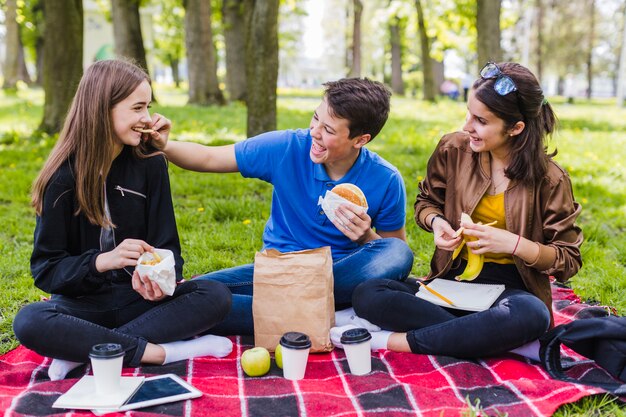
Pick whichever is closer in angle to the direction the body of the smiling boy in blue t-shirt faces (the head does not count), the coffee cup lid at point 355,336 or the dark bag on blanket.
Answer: the coffee cup lid

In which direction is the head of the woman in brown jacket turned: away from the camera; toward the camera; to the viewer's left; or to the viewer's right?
to the viewer's left

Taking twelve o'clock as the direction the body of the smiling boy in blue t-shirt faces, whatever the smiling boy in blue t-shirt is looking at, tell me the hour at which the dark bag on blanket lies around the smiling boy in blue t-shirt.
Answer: The dark bag on blanket is roughly at 10 o'clock from the smiling boy in blue t-shirt.

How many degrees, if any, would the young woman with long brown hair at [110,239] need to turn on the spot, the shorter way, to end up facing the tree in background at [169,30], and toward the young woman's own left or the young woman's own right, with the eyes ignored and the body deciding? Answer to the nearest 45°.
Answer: approximately 135° to the young woman's own left

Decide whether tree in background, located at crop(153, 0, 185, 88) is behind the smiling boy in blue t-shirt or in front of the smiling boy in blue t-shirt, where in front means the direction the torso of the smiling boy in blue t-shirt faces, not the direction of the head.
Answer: behind

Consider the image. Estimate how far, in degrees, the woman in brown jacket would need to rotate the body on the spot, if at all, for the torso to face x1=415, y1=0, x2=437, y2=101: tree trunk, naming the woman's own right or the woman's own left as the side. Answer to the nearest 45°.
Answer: approximately 135° to the woman's own right

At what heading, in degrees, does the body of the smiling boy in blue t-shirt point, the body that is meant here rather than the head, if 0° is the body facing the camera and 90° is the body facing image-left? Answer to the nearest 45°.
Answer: approximately 0°

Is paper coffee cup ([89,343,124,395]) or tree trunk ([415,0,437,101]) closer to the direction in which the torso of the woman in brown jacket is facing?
the paper coffee cup

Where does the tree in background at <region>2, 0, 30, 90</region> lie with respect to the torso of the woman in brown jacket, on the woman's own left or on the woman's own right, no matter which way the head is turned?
on the woman's own right

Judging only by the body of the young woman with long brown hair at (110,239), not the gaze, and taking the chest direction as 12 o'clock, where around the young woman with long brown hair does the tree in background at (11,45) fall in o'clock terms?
The tree in background is roughly at 7 o'clock from the young woman with long brown hair.

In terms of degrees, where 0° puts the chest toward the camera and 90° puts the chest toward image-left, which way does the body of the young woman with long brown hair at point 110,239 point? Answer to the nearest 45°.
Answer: approximately 315°

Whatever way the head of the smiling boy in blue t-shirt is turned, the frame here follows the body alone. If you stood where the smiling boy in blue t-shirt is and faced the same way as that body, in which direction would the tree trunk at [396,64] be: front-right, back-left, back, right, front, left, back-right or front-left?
back

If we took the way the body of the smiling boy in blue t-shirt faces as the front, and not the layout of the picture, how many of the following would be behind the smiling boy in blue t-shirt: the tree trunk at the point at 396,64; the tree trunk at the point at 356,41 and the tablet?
2

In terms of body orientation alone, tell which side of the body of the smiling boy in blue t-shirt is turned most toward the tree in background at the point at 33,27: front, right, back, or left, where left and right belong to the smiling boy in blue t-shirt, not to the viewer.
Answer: back
